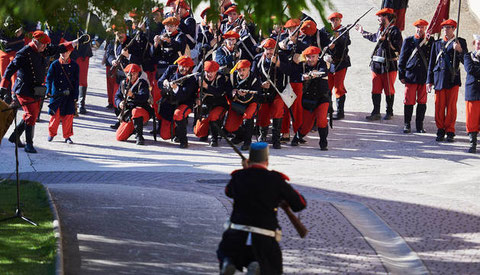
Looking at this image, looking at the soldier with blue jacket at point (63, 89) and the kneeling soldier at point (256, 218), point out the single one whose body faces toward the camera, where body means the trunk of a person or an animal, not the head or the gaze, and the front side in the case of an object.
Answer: the soldier with blue jacket

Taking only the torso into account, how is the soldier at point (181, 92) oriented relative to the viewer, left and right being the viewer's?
facing the viewer

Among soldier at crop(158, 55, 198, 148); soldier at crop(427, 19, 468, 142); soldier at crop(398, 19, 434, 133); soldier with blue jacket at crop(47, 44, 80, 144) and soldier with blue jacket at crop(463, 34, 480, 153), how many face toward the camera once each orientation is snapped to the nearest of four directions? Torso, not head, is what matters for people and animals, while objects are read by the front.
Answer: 5

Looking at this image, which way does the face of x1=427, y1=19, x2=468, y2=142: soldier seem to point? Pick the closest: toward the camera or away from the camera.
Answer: toward the camera

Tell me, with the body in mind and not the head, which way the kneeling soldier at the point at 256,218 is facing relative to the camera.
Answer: away from the camera

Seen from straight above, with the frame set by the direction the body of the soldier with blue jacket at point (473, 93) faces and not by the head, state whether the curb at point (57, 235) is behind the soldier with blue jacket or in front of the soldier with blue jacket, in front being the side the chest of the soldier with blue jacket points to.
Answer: in front

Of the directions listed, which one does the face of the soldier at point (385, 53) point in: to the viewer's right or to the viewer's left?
to the viewer's left

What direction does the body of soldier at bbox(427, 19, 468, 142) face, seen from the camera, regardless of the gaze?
toward the camera

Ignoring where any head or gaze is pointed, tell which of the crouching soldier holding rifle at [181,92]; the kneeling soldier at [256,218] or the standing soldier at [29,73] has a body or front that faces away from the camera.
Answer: the kneeling soldier

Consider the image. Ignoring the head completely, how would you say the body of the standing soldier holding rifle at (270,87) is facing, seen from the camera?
toward the camera

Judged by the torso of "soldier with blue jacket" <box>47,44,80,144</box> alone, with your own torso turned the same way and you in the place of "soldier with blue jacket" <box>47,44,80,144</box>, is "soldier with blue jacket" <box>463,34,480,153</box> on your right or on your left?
on your left

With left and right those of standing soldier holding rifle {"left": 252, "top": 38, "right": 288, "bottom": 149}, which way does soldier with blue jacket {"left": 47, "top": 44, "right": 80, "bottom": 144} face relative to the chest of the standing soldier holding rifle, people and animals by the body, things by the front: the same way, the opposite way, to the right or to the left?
the same way

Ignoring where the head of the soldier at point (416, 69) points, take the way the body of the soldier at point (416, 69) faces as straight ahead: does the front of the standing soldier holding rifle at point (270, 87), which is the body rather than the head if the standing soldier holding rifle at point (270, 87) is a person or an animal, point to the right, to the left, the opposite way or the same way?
the same way
